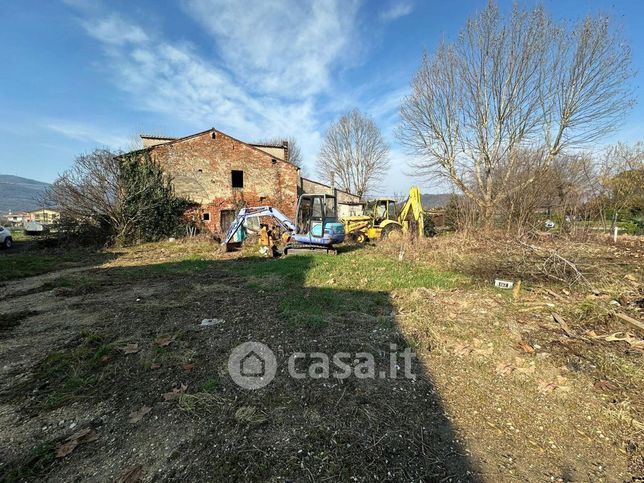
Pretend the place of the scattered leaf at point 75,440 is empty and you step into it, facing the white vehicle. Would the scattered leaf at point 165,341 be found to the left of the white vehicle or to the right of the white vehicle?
right

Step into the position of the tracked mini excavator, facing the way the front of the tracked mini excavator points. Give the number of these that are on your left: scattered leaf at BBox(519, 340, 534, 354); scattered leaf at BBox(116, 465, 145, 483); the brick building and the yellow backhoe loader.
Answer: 2

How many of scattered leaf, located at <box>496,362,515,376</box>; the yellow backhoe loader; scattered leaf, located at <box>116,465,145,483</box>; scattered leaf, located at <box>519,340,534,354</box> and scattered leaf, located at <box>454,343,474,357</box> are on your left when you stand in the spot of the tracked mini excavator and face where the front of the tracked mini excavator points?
4

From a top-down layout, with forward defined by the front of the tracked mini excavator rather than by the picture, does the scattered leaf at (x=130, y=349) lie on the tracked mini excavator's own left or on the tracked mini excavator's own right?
on the tracked mini excavator's own left

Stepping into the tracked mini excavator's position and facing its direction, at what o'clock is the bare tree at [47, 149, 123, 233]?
The bare tree is roughly at 1 o'clock from the tracked mini excavator.

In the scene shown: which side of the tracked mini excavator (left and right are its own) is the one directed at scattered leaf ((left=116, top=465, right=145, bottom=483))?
left

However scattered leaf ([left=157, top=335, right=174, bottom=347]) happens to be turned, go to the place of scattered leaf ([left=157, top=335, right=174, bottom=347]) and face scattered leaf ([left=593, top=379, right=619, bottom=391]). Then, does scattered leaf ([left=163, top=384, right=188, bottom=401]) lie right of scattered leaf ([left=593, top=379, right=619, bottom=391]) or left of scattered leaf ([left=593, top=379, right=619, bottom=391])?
right

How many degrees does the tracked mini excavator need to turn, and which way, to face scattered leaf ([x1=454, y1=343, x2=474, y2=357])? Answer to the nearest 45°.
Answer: approximately 90° to its left

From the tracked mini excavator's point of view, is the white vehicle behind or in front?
in front

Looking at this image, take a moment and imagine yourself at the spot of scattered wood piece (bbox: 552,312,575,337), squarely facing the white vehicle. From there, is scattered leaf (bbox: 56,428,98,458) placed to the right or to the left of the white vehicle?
left

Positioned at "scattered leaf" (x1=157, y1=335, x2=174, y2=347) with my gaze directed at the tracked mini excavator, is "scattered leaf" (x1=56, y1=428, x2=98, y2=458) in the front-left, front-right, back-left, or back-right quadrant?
back-right

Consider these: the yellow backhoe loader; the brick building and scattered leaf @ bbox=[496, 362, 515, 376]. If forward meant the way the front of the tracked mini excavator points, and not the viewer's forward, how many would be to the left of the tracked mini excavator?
1

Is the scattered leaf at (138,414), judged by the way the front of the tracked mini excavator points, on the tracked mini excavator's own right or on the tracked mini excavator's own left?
on the tracked mini excavator's own left

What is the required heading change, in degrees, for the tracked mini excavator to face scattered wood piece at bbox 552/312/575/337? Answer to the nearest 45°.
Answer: approximately 90° to its left

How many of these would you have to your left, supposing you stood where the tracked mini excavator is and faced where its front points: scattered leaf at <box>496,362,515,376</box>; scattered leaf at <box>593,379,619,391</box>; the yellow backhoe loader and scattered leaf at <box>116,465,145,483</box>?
3

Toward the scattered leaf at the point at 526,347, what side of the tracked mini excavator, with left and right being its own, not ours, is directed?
left

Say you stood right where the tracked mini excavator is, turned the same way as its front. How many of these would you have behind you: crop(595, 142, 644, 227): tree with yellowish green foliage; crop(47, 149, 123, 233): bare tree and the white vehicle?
1

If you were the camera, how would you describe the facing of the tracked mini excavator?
facing to the left of the viewer
